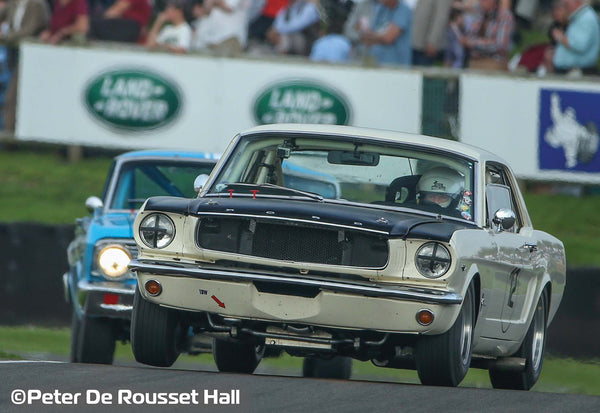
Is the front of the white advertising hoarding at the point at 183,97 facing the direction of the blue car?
yes

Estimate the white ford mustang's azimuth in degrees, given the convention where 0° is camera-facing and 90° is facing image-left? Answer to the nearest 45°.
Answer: approximately 0°

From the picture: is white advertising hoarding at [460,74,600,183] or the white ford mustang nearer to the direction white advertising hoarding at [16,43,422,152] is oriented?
the white ford mustang

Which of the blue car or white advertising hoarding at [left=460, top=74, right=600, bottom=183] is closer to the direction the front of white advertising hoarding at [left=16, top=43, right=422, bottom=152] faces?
the blue car

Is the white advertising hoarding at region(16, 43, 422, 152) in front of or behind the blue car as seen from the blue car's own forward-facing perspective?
behind

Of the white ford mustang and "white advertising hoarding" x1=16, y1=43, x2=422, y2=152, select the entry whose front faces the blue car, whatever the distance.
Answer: the white advertising hoarding

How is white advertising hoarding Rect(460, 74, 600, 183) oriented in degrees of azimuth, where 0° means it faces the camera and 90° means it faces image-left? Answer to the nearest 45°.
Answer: approximately 0°
